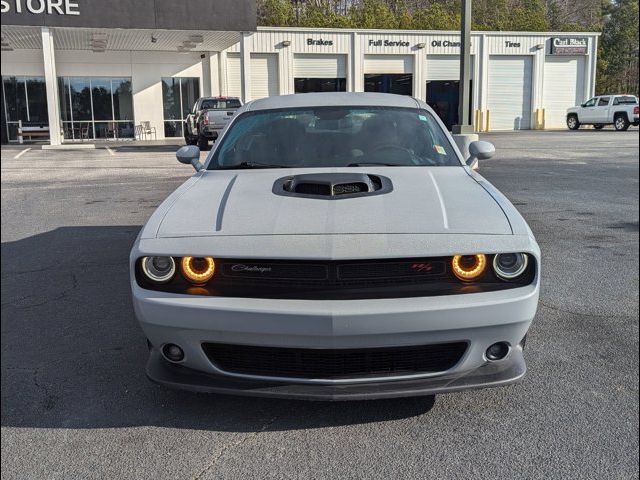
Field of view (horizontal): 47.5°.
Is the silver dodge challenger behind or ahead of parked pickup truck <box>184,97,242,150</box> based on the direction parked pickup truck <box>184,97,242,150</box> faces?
behind

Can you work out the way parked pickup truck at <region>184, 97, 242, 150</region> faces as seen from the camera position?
facing away from the viewer and to the left of the viewer

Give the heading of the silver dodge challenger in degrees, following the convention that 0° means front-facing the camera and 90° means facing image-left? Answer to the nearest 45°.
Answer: approximately 0°

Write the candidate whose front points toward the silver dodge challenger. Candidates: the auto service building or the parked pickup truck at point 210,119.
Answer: the auto service building

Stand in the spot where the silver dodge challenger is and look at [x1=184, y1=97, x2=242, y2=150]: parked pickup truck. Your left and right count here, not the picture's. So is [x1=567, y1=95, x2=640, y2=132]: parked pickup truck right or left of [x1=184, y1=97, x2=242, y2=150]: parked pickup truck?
right

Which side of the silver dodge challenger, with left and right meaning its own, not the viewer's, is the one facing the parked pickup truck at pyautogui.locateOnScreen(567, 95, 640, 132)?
back

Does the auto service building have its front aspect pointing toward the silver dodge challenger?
yes

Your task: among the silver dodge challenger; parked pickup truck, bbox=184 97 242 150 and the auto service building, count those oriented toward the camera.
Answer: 2

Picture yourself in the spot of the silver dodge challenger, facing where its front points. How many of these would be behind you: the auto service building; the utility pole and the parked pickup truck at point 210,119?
3
